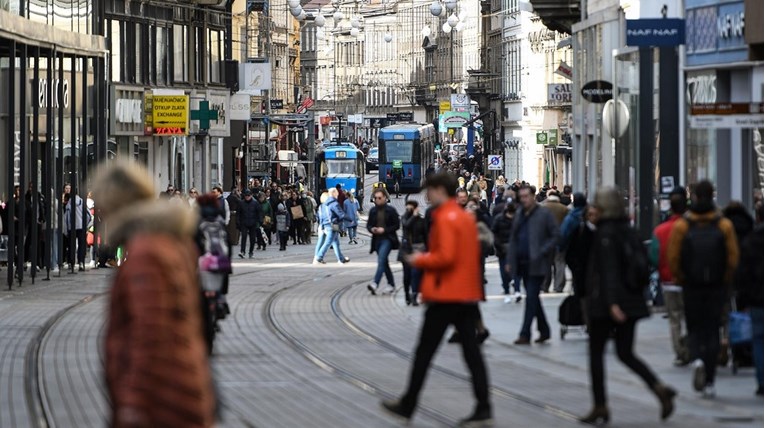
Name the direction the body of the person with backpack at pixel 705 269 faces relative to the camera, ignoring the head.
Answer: away from the camera

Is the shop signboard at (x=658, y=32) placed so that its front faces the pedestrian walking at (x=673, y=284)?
yes

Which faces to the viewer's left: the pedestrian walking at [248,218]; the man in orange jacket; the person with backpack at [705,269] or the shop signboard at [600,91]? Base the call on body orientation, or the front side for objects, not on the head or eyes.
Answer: the man in orange jacket

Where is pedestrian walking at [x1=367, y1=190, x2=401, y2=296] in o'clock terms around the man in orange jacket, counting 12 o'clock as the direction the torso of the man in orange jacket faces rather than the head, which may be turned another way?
The pedestrian walking is roughly at 3 o'clock from the man in orange jacket.

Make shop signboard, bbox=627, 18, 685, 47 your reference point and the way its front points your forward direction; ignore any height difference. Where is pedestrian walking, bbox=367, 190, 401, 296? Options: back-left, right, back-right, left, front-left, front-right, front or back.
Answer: back-right

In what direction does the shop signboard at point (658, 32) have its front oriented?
toward the camera

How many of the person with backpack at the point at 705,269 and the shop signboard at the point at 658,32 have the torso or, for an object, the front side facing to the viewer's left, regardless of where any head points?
0

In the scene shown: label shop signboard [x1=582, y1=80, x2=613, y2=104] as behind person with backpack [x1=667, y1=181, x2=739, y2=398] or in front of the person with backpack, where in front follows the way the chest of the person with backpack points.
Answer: in front

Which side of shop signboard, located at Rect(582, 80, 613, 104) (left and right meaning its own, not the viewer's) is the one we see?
front

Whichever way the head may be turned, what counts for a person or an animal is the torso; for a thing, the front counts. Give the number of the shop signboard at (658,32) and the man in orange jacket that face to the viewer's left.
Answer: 1

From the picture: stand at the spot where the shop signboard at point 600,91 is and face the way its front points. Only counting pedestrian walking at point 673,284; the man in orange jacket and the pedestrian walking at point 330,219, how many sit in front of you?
2

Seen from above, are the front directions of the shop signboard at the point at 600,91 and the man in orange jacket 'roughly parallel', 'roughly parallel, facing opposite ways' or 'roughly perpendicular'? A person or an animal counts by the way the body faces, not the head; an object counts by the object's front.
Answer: roughly perpendicular

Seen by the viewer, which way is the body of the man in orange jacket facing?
to the viewer's left

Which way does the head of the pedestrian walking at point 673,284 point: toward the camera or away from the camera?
away from the camera

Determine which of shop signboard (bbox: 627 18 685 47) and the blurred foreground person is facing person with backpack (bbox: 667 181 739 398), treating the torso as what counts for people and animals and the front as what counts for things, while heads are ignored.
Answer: the shop signboard

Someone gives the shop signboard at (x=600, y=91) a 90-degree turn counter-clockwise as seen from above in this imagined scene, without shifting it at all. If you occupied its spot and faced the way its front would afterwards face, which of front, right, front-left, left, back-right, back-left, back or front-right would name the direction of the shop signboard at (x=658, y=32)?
right

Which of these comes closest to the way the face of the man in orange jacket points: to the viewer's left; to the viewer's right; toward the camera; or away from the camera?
to the viewer's left

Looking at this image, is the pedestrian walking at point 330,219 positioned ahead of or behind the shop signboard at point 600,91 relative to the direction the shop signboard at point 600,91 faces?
behind

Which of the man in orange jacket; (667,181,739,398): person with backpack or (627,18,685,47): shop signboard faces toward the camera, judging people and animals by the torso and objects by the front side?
the shop signboard
